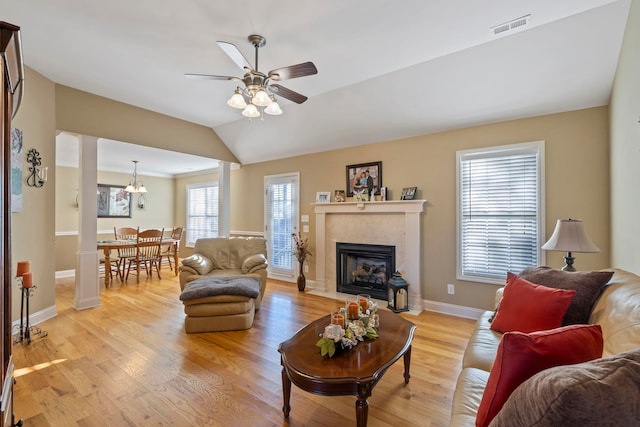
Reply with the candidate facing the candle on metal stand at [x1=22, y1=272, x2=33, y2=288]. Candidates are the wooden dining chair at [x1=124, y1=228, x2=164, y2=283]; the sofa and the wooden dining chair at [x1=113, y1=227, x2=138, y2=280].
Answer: the sofa

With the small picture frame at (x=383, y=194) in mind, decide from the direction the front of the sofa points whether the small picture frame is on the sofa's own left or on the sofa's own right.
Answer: on the sofa's own right

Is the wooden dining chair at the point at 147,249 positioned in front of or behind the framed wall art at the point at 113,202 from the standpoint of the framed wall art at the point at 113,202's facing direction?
in front

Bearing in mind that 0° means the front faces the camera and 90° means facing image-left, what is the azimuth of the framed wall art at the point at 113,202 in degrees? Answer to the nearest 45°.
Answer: approximately 0°

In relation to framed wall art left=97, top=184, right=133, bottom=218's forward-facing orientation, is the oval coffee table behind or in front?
in front

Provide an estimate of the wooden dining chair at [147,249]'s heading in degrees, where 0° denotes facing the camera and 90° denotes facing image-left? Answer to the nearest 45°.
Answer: approximately 135°

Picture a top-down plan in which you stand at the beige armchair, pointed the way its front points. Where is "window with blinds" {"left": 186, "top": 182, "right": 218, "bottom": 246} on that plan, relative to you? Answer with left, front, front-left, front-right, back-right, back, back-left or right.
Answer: back

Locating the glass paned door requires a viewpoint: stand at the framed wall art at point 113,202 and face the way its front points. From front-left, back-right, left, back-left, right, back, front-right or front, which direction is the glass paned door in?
front-left

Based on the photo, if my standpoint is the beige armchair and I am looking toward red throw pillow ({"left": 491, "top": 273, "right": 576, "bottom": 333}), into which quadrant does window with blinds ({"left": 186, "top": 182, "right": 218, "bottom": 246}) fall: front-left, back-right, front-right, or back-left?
back-left

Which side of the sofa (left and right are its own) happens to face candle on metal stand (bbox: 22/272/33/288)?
front

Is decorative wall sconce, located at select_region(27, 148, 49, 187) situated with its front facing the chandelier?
no

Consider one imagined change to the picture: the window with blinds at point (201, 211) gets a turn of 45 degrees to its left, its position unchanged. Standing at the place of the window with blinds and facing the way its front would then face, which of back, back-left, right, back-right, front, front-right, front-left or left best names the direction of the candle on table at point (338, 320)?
front

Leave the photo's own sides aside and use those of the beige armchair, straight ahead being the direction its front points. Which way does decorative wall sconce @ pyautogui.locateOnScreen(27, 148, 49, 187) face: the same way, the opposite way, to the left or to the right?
to the left

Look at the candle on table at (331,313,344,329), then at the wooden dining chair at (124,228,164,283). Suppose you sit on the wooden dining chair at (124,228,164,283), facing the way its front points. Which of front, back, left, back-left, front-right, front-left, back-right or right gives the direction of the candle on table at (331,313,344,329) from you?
back-left

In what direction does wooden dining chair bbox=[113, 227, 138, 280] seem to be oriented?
away from the camera

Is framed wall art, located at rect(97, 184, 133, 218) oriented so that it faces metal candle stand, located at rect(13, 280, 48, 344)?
yes

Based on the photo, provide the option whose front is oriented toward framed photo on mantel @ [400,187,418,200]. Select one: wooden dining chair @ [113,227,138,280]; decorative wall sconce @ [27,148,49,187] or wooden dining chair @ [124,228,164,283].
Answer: the decorative wall sconce

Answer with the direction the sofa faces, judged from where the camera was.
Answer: facing to the left of the viewer
